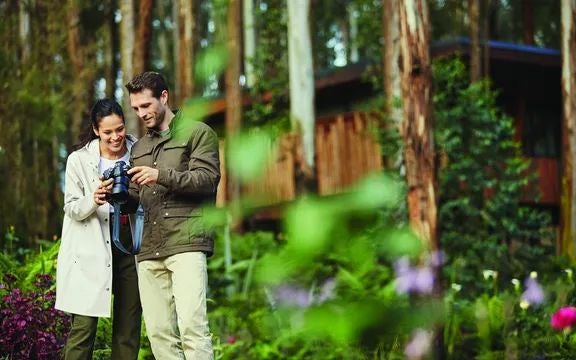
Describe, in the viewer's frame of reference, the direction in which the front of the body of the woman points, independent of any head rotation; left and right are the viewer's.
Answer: facing the viewer and to the right of the viewer

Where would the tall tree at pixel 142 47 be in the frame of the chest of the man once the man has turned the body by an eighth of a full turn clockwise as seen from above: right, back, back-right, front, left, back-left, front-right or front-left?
right

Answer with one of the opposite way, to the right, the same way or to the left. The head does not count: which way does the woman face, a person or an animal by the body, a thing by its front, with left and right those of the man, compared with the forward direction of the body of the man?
to the left

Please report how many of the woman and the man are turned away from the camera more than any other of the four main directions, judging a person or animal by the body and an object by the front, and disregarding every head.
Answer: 0

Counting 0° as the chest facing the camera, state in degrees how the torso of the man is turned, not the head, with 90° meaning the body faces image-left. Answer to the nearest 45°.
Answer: approximately 45°

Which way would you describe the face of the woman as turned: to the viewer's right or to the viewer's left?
to the viewer's right

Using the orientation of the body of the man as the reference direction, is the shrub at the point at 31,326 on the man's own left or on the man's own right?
on the man's own right

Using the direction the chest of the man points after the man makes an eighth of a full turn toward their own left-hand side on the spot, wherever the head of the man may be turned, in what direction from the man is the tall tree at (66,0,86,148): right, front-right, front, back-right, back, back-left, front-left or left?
back

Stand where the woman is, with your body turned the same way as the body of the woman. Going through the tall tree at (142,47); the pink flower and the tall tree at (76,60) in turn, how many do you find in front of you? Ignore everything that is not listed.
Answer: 1

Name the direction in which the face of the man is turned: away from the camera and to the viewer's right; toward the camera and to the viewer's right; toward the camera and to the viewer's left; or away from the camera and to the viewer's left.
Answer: toward the camera and to the viewer's left

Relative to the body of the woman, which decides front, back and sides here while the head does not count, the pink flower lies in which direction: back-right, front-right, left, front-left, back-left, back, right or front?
front
